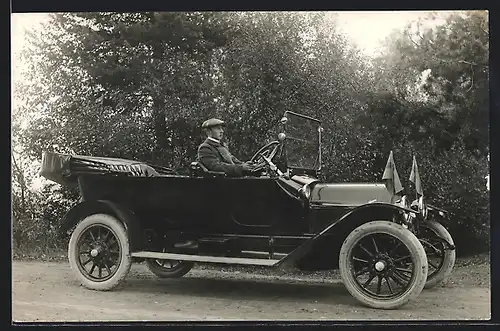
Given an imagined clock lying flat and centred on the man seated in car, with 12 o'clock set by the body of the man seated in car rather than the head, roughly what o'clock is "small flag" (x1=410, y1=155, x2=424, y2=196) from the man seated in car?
The small flag is roughly at 12 o'clock from the man seated in car.

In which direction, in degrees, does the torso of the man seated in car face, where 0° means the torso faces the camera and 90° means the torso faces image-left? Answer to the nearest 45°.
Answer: approximately 270°

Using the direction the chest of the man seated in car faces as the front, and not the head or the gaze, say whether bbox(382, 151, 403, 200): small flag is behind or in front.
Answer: in front

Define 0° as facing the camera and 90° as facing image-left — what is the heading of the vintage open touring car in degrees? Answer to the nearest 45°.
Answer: approximately 315°
